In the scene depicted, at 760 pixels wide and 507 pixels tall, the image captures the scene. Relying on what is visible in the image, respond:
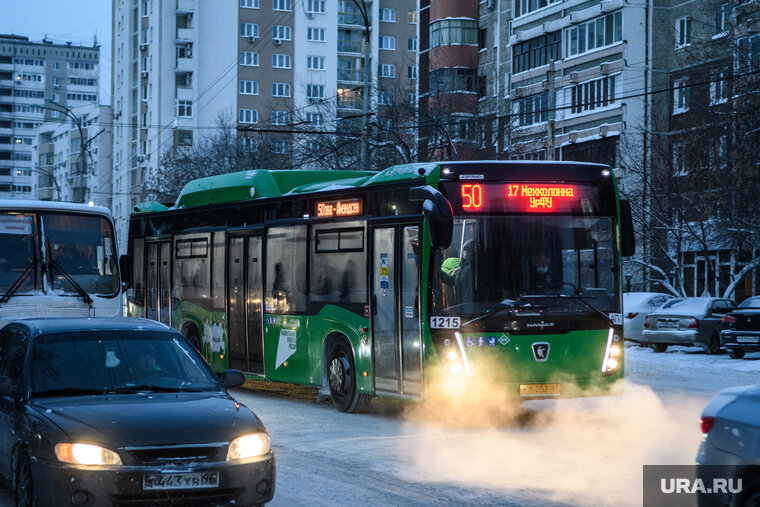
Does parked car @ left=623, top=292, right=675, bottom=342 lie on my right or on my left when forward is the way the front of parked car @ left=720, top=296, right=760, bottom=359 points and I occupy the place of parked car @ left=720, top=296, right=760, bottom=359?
on my left

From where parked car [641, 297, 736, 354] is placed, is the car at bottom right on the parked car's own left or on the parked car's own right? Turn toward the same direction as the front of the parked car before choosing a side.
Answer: on the parked car's own right

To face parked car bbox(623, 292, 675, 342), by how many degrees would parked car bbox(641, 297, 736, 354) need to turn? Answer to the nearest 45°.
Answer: approximately 90° to its left

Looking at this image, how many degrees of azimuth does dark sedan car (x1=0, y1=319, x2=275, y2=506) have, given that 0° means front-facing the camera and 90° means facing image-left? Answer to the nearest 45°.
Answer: approximately 315°

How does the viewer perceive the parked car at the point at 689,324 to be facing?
facing away from the viewer and to the right of the viewer

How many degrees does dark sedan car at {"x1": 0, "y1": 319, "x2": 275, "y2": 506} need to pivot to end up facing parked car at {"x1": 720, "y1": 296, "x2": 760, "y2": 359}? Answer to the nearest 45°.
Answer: approximately 90° to its left

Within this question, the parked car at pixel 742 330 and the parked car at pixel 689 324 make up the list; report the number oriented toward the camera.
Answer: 0

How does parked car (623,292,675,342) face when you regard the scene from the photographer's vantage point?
facing away from the viewer and to the right of the viewer

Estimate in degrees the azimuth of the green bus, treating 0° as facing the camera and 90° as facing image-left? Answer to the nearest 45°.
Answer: approximately 315°

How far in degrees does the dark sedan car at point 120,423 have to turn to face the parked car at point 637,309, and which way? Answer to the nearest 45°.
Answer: approximately 90° to its left

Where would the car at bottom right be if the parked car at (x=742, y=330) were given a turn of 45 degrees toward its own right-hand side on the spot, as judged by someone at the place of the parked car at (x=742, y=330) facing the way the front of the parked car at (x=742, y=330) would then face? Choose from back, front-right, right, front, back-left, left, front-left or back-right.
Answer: right

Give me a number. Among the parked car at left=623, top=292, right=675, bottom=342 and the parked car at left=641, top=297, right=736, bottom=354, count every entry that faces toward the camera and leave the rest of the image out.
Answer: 0
